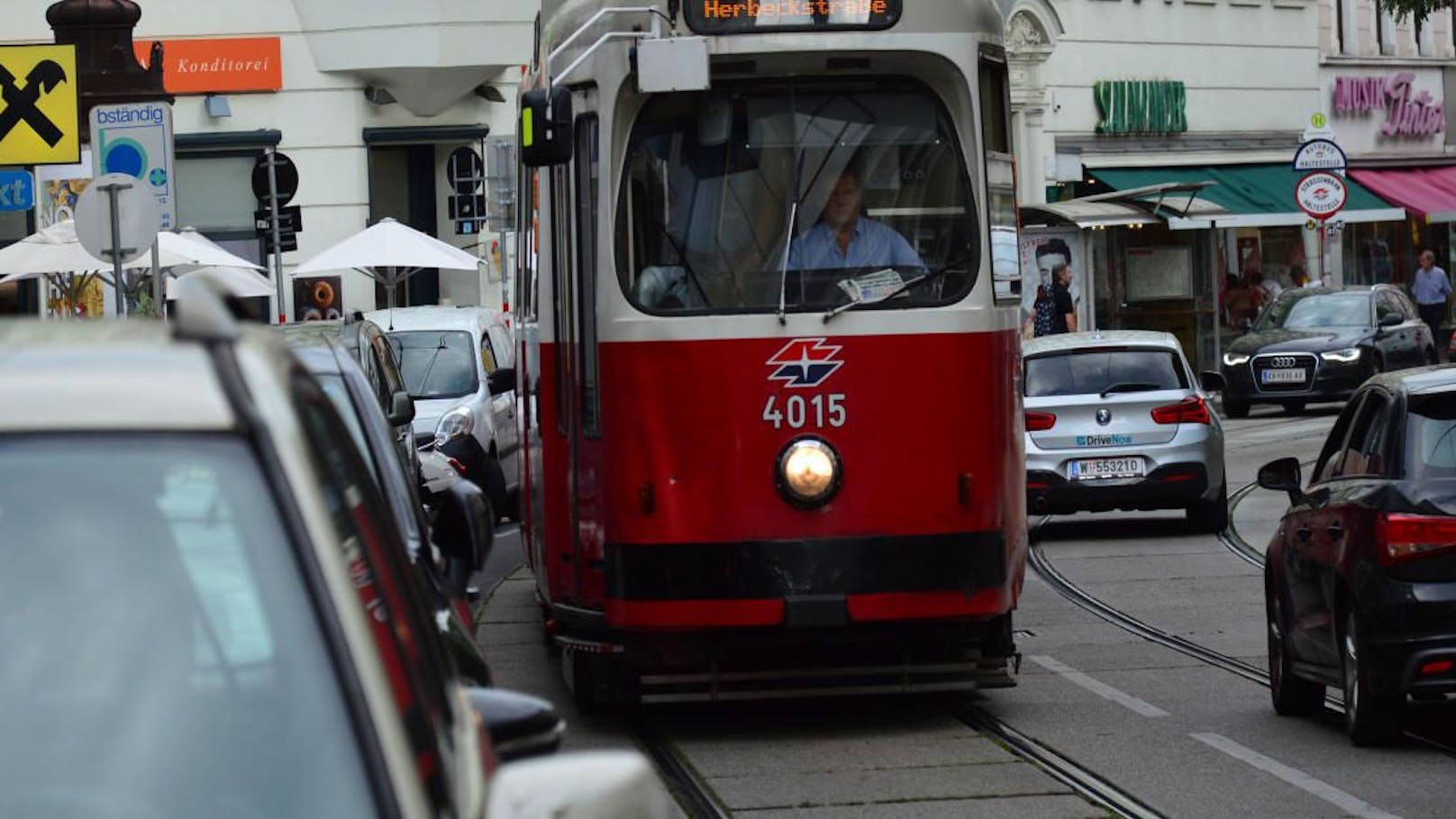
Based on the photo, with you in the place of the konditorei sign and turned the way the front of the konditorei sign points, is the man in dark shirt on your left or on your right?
on your left

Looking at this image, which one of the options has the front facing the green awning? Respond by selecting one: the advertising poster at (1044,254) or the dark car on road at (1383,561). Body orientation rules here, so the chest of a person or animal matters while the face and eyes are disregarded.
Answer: the dark car on road

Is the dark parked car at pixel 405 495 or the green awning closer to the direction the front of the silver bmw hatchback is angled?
the green awning

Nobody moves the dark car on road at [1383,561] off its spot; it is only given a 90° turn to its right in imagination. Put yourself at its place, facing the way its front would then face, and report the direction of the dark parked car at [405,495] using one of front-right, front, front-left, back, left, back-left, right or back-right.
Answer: back-right

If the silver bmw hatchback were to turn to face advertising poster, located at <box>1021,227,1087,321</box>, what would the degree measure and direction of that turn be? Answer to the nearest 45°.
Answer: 0° — it already faces it

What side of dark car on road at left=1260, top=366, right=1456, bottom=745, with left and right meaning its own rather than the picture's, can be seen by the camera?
back

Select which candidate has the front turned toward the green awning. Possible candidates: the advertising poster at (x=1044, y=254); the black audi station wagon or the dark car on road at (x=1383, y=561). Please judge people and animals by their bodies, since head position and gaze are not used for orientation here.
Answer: the dark car on road
